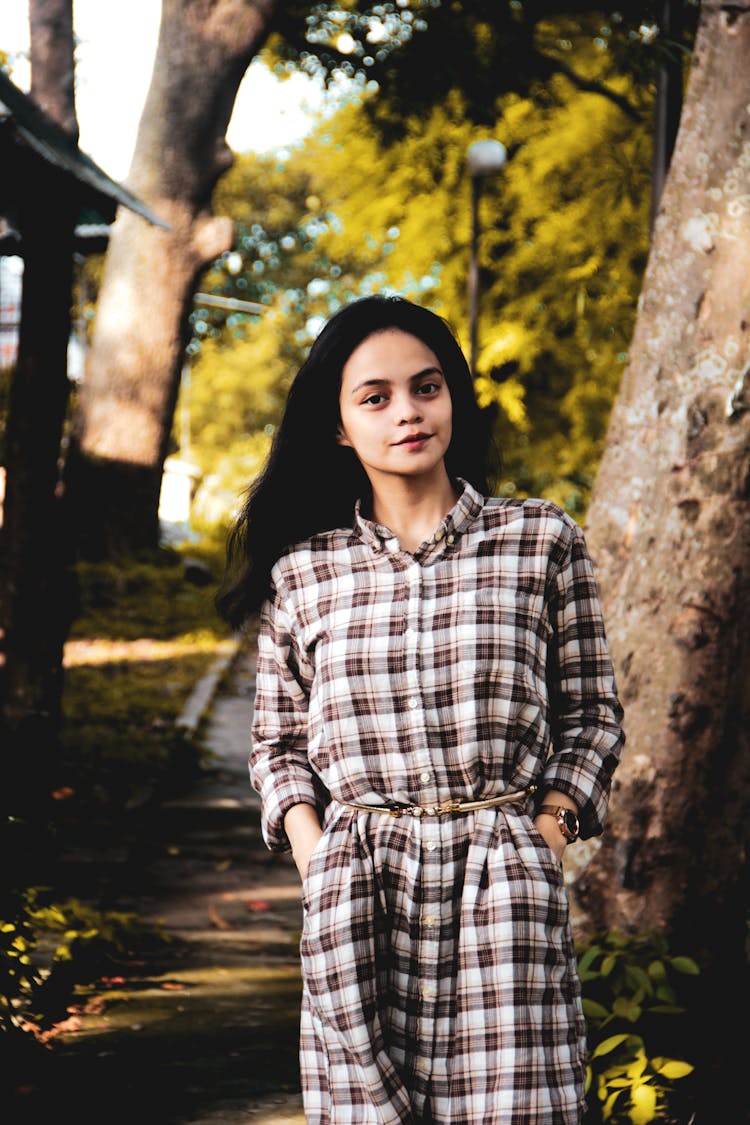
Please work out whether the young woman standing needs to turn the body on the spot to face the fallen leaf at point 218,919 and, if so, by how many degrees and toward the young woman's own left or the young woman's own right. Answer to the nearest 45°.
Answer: approximately 180°

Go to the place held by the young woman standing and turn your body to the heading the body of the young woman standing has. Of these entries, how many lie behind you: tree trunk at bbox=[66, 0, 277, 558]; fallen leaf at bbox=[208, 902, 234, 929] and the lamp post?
3

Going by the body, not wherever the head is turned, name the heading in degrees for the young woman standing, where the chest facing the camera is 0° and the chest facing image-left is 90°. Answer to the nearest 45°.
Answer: approximately 0°

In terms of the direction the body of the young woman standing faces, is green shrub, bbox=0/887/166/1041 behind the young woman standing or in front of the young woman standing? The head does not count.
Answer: behind

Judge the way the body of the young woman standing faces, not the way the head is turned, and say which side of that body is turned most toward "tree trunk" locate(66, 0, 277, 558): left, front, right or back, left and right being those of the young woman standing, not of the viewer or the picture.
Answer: back

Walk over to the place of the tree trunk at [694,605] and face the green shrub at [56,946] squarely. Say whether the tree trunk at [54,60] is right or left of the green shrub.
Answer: right
